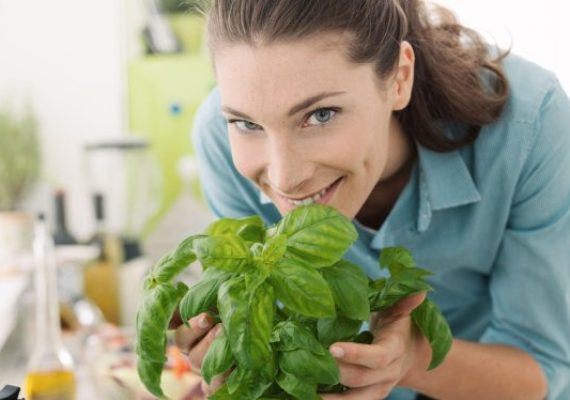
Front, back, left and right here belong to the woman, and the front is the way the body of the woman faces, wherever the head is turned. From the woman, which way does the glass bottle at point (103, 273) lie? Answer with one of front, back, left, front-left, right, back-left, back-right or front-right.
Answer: right

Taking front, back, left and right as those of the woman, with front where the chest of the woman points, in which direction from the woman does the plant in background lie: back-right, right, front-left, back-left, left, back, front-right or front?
right

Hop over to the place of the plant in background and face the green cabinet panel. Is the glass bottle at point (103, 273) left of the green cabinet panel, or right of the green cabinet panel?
right

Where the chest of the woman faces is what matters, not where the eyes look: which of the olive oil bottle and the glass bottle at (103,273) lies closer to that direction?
the olive oil bottle

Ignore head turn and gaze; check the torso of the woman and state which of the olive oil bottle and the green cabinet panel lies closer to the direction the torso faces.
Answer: the olive oil bottle

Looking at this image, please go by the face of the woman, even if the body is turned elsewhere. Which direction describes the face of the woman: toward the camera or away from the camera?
toward the camera

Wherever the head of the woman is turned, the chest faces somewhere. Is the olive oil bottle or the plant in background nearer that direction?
the olive oil bottle

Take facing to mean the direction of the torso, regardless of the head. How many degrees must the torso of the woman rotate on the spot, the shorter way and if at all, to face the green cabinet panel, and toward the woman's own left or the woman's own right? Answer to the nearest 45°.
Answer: approximately 90° to the woman's own right

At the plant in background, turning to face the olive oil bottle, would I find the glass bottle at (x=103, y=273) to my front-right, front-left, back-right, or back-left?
front-left
